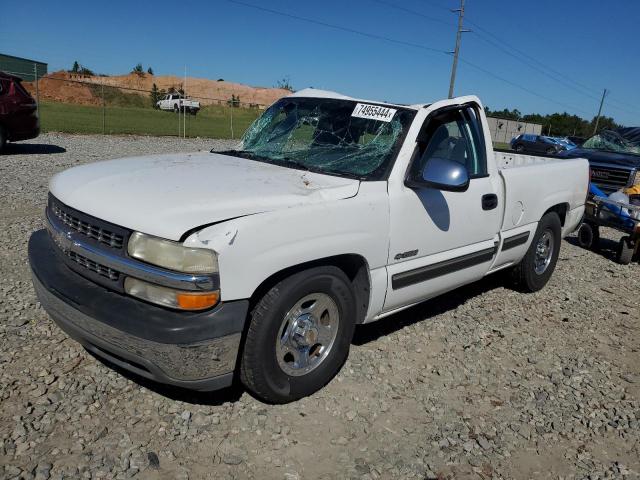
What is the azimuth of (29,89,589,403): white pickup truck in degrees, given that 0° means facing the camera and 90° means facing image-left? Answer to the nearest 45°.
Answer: approximately 45°

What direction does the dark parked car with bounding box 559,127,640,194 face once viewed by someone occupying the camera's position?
facing the viewer and to the left of the viewer

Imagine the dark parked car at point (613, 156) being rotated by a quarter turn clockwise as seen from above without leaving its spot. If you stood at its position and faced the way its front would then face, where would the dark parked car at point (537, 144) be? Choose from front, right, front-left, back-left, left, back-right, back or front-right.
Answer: front-right

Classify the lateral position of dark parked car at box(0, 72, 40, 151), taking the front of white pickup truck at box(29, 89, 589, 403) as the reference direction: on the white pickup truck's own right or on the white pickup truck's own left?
on the white pickup truck's own right

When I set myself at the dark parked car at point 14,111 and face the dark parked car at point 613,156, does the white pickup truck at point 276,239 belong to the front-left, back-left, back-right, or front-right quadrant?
front-right

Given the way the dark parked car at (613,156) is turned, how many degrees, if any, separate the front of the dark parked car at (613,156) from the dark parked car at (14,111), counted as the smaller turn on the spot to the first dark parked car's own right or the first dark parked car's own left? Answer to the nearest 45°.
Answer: approximately 45° to the first dark parked car's own right

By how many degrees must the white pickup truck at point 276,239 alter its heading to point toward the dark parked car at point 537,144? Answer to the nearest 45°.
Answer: approximately 180°

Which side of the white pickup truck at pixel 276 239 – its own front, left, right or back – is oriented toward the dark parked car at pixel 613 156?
back

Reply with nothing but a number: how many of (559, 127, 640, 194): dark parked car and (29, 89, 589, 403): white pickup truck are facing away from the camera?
0

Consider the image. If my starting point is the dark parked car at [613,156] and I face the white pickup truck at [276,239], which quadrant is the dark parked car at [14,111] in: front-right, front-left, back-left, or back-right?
front-right
